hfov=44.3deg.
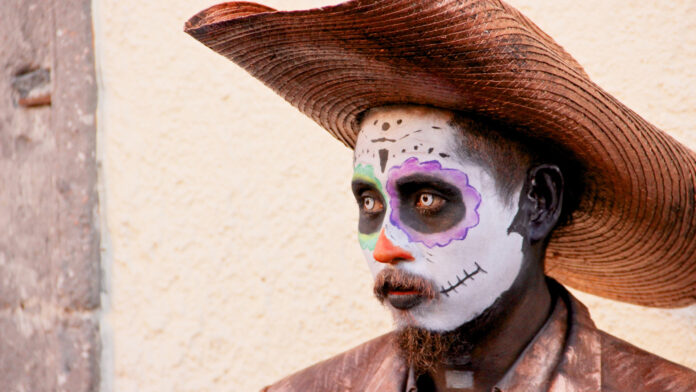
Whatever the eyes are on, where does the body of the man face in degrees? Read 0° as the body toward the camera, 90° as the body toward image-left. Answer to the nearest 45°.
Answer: approximately 45°

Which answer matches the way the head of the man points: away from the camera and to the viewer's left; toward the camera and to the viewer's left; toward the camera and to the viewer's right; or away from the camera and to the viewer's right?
toward the camera and to the viewer's left
